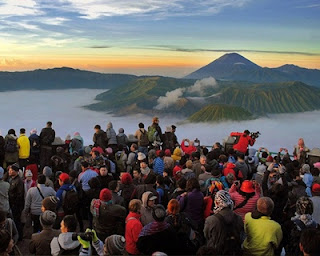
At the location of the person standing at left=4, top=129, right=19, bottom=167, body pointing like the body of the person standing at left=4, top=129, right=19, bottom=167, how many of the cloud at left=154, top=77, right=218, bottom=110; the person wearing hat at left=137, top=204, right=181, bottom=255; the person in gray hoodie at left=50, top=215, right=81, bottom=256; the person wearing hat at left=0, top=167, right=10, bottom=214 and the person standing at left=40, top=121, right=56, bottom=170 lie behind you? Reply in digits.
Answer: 3

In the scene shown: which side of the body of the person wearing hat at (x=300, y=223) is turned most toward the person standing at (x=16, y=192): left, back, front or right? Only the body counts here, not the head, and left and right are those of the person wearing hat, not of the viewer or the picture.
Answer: left

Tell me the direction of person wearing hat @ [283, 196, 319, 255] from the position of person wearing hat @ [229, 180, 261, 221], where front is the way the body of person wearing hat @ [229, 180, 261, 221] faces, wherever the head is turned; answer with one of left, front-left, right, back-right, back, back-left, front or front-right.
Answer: back-right

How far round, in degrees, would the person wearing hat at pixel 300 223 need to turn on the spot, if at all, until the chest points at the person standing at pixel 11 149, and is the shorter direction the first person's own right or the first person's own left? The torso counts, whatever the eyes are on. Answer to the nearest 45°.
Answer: approximately 45° to the first person's own left

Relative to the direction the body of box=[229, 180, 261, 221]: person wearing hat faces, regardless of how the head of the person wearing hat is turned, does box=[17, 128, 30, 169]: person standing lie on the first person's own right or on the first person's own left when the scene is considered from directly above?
on the first person's own left

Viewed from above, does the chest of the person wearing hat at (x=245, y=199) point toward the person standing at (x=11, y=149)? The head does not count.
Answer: no

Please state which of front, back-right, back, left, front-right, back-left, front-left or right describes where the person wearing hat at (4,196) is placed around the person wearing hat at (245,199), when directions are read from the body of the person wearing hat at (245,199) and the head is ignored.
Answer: left

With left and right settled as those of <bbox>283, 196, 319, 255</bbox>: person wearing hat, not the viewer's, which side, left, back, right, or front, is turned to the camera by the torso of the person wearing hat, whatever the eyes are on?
back

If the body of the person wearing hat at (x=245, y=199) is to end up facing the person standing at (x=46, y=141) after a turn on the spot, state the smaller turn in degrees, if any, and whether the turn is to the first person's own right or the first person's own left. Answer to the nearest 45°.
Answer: approximately 45° to the first person's own left

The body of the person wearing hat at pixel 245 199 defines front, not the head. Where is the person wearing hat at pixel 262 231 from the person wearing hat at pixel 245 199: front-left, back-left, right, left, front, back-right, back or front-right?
back

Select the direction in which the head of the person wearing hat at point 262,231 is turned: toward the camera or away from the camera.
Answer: away from the camera

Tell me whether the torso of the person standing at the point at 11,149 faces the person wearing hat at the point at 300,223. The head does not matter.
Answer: no

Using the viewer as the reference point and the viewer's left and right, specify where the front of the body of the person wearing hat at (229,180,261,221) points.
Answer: facing away from the viewer

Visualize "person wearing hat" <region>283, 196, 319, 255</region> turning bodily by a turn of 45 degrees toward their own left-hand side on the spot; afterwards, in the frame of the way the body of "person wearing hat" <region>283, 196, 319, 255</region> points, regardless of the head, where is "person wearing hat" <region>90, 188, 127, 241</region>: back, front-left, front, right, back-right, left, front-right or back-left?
front-left

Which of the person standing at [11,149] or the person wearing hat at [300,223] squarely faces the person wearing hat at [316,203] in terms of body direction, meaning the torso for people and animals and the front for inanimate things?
the person wearing hat at [300,223]

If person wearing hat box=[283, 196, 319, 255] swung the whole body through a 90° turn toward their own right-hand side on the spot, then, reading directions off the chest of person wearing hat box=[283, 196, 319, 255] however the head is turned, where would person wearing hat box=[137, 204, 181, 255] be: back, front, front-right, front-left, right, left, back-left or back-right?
back-right

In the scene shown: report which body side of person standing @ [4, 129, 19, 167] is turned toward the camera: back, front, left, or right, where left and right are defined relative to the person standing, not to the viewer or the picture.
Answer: back

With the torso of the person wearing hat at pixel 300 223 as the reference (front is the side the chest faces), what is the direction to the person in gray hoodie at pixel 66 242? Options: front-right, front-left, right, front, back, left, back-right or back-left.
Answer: back-left

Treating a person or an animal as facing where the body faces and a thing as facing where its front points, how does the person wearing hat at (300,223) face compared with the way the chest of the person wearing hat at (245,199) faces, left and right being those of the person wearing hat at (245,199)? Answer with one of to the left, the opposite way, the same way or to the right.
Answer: the same way

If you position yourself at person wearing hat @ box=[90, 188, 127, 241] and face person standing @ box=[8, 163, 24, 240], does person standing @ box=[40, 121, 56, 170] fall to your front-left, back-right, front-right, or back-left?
front-right

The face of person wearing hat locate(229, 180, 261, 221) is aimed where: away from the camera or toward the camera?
away from the camera

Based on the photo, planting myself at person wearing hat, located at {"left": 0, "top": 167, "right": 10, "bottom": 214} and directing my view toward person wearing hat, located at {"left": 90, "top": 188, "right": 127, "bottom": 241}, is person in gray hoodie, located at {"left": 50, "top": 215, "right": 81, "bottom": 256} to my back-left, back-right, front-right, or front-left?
front-right
